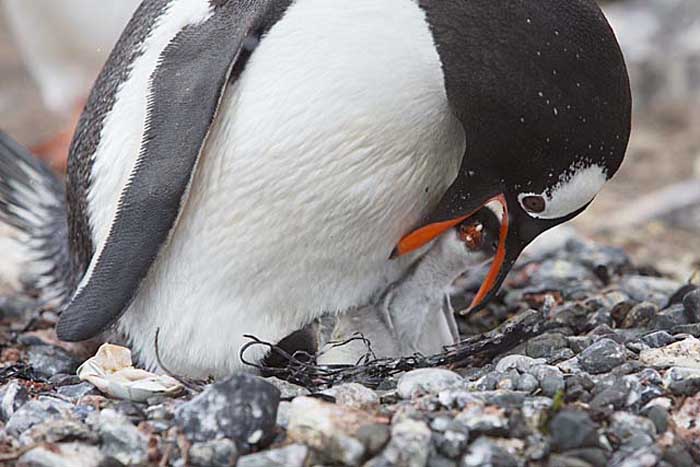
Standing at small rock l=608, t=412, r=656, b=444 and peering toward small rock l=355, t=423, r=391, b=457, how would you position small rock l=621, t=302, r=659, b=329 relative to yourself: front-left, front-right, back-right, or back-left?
back-right

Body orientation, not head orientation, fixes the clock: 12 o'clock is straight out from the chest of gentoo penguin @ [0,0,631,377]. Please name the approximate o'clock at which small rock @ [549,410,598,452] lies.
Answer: The small rock is roughly at 1 o'clock from the gentoo penguin.

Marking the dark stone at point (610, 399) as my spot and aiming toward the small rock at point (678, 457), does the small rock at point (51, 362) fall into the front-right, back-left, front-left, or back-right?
back-right

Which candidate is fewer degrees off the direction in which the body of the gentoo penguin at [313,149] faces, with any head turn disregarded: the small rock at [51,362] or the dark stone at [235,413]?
the dark stone

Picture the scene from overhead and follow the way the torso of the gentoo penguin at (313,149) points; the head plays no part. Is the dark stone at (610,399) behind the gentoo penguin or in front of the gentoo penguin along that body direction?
in front

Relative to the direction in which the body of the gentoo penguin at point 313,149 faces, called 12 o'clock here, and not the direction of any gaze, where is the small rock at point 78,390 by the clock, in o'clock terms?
The small rock is roughly at 4 o'clock from the gentoo penguin.

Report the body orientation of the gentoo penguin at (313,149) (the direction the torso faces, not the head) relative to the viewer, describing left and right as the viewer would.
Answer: facing the viewer and to the right of the viewer

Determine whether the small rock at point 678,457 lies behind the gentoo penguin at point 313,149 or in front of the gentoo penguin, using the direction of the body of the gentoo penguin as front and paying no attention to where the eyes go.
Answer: in front

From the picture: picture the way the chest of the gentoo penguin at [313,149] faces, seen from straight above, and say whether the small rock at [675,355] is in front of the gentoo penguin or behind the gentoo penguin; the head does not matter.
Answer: in front

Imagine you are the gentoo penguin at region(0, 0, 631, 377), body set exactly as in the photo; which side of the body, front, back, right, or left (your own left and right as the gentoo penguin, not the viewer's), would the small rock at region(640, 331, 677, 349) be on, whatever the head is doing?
front

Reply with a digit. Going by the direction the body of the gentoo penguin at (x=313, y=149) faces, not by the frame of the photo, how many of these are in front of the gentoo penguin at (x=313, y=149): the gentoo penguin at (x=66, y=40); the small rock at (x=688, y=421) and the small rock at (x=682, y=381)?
2

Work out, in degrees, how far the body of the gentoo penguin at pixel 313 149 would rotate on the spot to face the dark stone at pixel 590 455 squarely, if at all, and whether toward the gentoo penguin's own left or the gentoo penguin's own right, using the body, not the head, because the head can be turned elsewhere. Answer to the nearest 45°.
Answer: approximately 45° to the gentoo penguin's own right

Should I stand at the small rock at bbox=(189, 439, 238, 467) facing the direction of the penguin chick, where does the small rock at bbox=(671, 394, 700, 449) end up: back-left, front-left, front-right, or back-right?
front-right
